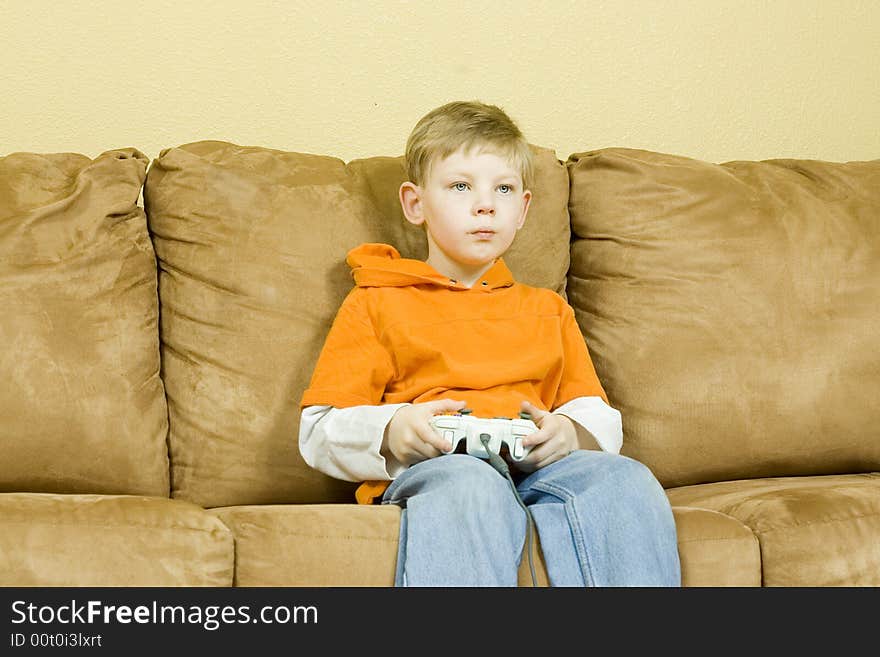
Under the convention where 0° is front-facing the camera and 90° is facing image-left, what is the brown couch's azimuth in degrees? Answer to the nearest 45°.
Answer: approximately 0°
